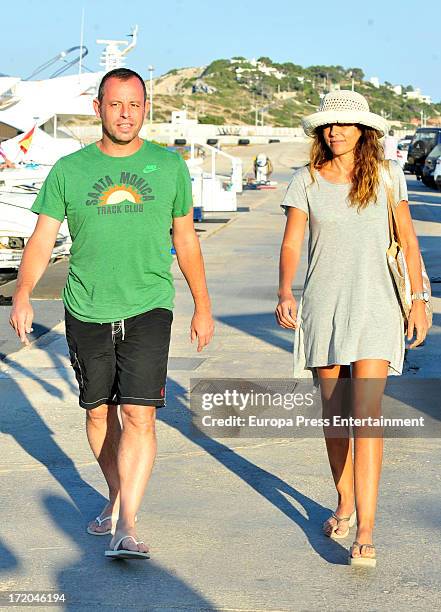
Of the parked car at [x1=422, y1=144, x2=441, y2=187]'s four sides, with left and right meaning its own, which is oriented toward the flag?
front

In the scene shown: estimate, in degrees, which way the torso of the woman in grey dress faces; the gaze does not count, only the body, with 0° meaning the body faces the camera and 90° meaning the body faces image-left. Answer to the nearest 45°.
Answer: approximately 0°

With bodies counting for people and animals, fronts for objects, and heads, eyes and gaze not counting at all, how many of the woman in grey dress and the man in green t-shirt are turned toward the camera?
2

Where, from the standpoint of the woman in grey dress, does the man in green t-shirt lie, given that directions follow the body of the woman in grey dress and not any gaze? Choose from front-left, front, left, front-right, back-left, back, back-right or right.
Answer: right

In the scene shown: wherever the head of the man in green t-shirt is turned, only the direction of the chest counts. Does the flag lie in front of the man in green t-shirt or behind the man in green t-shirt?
behind

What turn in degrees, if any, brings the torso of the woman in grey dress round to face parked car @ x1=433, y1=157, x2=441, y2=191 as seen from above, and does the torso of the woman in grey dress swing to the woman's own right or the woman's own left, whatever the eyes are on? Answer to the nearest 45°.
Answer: approximately 180°
